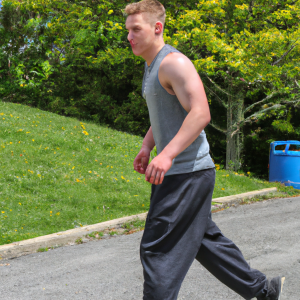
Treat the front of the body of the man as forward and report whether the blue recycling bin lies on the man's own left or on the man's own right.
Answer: on the man's own right

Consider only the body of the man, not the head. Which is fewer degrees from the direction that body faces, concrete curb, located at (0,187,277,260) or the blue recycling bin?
the concrete curb

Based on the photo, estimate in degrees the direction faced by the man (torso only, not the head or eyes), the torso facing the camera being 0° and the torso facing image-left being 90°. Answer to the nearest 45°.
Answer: approximately 90°

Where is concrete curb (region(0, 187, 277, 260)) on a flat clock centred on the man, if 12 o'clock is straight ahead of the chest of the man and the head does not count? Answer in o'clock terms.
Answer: The concrete curb is roughly at 2 o'clock from the man.

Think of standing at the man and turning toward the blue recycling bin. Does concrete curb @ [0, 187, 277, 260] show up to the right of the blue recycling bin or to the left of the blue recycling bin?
left
